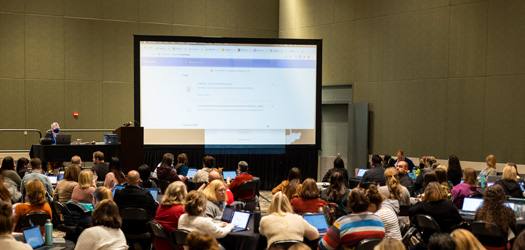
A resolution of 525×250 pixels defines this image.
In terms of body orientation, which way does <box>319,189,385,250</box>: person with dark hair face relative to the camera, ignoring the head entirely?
away from the camera

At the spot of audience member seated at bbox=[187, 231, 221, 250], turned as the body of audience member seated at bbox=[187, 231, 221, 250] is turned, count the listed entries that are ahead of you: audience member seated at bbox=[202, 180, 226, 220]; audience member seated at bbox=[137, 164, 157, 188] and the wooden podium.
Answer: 3

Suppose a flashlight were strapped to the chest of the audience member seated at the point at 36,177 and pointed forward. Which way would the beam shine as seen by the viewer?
away from the camera

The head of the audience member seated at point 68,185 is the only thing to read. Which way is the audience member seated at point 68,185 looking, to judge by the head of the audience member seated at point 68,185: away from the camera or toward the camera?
away from the camera

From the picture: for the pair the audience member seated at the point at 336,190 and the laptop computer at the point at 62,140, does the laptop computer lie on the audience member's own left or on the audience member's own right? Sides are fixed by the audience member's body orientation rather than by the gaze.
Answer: on the audience member's own left

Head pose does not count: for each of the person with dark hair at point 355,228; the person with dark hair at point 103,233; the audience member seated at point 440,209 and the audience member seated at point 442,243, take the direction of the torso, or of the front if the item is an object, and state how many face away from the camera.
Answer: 4

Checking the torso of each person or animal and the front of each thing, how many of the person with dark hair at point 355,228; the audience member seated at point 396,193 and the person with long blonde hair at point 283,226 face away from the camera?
3

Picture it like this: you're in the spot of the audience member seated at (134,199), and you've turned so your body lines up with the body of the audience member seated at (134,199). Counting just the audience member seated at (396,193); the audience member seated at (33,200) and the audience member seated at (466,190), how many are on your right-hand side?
2

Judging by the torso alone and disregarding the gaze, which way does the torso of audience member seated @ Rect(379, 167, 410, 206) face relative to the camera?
away from the camera

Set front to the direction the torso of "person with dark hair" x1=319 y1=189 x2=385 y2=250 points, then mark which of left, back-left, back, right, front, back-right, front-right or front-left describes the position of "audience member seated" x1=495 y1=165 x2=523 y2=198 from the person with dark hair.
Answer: front-right

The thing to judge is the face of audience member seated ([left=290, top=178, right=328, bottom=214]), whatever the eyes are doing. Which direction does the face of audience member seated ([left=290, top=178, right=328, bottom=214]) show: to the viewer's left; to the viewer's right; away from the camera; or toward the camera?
away from the camera

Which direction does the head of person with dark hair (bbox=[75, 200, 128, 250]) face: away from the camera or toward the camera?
away from the camera

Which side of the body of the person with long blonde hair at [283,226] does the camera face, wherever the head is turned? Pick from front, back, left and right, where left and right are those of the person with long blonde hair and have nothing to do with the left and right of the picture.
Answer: back

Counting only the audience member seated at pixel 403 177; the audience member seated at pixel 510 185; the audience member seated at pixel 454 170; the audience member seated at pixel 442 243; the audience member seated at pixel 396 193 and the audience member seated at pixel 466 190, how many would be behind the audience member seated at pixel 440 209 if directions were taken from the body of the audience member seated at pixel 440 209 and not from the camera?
1

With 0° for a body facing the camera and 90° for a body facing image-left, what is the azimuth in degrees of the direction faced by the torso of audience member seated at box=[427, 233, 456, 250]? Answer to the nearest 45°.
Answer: approximately 180°

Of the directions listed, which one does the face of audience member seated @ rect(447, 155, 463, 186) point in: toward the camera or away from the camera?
away from the camera

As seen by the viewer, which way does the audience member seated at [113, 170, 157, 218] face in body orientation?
away from the camera

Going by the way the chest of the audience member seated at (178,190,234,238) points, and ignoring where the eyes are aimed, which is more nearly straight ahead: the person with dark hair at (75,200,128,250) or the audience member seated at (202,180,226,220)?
the audience member seated

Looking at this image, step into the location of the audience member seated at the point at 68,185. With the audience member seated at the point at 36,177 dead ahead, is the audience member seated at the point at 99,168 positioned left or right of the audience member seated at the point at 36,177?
right

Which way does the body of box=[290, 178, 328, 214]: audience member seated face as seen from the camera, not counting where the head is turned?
away from the camera
